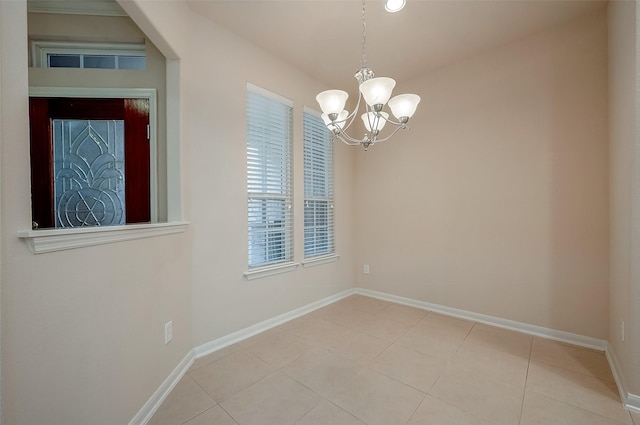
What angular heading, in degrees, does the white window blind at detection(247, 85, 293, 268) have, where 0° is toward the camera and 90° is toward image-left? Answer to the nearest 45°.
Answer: approximately 315°

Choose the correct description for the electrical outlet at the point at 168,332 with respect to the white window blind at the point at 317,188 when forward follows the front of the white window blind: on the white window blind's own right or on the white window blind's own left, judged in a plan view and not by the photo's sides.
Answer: on the white window blind's own right

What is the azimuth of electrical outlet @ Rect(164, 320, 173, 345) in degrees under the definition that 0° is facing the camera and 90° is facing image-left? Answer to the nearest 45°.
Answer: approximately 315°

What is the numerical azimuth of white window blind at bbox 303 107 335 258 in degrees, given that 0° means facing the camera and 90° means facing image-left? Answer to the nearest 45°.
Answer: approximately 315°

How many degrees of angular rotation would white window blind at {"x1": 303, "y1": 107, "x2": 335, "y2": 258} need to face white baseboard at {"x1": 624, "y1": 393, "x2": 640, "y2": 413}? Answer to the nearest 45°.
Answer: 0° — it already faces it
